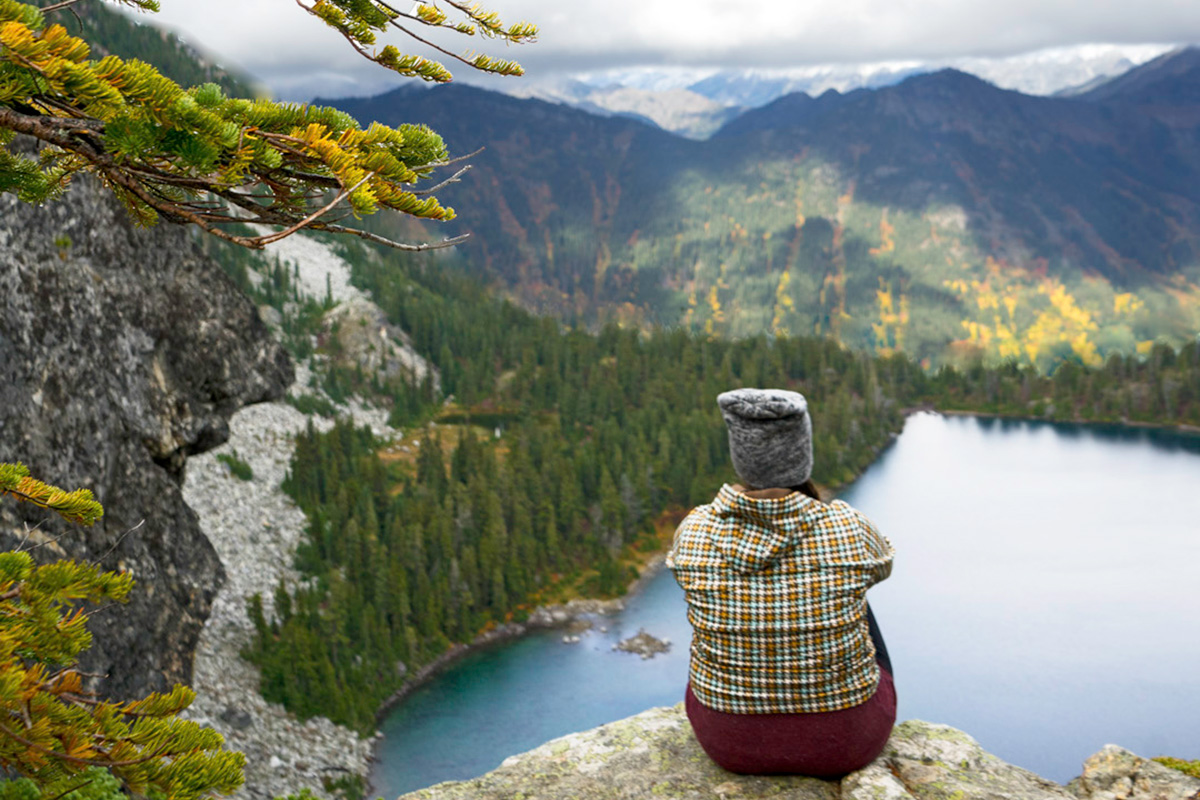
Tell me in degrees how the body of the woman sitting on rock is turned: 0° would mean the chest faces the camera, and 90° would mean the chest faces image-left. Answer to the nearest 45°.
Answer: approximately 180°

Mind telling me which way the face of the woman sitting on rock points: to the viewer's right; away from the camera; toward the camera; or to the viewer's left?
away from the camera

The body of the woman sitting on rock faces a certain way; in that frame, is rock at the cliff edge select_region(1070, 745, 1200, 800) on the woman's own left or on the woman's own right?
on the woman's own right
